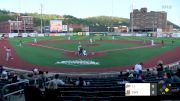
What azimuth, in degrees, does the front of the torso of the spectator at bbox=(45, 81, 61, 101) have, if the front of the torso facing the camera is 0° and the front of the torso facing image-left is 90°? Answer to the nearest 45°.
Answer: approximately 180°
